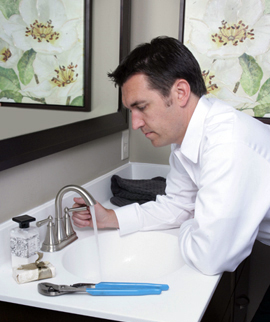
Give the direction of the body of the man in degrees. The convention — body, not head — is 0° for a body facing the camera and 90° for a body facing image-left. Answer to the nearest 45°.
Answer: approximately 90°

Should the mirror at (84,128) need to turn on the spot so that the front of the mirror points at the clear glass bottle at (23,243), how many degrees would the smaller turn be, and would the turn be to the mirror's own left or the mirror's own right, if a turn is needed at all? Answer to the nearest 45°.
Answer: approximately 45° to the mirror's own right

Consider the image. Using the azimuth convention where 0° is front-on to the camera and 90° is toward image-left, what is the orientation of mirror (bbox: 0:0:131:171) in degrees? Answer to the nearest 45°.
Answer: approximately 315°

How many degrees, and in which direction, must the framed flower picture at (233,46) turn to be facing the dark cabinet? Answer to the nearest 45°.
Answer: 0° — it already faces it

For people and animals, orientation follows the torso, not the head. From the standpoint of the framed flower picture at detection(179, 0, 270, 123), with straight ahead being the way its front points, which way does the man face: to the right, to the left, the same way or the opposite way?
to the right

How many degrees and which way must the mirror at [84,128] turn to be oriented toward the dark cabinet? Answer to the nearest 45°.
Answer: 0° — it already faces it

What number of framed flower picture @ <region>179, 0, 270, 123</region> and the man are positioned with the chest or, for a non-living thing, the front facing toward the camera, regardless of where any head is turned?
1

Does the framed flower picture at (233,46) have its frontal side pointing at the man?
yes

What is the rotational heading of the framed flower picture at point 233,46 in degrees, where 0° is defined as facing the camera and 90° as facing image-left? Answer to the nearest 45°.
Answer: approximately 0°
